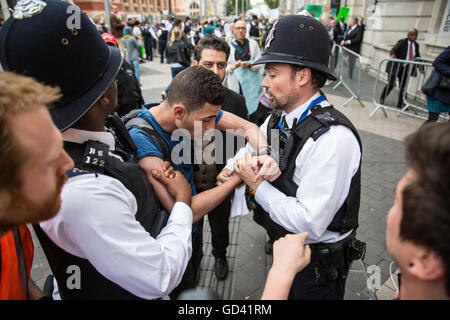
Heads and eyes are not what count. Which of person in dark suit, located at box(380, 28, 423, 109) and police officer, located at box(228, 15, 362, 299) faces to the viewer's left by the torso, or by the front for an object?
the police officer

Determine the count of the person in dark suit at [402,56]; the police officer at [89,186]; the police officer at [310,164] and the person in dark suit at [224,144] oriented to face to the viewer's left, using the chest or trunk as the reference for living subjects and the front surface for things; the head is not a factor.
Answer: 1

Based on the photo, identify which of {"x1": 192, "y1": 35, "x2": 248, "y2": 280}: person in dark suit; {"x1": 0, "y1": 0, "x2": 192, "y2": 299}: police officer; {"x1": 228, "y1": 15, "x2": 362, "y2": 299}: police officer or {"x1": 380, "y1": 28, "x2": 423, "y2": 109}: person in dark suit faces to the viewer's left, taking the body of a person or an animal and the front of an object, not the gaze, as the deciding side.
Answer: {"x1": 228, "y1": 15, "x2": 362, "y2": 299}: police officer

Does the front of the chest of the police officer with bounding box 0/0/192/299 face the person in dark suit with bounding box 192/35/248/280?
yes

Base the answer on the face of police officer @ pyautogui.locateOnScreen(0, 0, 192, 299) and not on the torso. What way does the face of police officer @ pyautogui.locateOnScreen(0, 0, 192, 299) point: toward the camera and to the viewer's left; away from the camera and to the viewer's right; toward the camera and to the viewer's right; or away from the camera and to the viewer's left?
away from the camera and to the viewer's right

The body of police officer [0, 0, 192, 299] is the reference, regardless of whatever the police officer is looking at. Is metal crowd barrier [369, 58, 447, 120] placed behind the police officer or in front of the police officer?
in front

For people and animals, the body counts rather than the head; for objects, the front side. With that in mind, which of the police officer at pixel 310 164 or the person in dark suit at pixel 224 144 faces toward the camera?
the person in dark suit

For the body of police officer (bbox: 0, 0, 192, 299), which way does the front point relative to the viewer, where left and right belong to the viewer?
facing away from the viewer and to the right of the viewer

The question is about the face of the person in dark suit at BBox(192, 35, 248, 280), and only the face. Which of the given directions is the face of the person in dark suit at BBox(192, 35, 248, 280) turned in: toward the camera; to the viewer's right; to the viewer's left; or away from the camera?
toward the camera

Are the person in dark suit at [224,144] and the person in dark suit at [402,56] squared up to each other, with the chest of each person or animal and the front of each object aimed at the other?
no

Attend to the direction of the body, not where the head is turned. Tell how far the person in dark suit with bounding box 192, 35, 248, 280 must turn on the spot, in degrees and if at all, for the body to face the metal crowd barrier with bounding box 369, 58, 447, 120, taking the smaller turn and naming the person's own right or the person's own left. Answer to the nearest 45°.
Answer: approximately 135° to the person's own left

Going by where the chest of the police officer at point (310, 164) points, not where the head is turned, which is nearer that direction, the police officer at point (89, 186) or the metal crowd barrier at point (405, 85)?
the police officer

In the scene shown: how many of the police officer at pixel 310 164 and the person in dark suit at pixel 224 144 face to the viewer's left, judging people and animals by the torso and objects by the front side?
1
